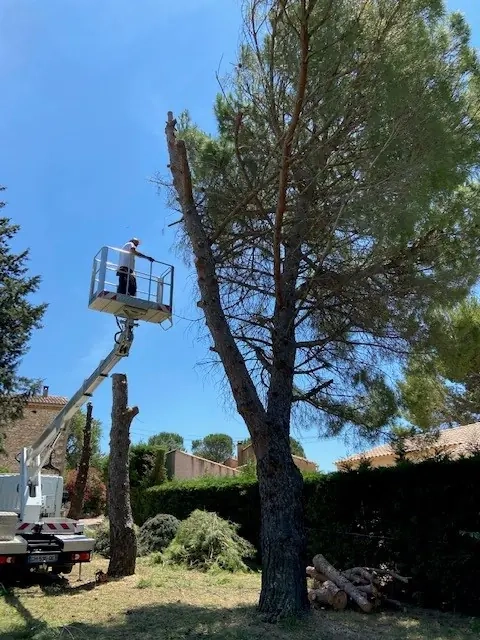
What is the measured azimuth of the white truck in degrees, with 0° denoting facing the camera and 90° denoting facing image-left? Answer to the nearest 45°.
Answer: approximately 180°

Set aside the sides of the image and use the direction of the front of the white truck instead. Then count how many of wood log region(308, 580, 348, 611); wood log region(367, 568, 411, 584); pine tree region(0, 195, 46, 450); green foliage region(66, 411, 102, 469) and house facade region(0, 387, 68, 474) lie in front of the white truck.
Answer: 3

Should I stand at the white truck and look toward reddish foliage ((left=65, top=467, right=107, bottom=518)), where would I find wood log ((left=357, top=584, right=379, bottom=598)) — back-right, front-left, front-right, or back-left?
back-right

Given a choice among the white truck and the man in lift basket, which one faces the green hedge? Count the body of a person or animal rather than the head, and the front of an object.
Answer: the man in lift basket

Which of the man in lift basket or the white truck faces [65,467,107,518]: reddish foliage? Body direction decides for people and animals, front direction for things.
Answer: the white truck

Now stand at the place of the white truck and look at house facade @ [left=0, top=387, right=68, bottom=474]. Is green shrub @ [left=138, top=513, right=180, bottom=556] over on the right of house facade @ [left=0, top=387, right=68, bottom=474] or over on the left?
right

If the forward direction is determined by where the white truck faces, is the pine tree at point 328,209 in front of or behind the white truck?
behind

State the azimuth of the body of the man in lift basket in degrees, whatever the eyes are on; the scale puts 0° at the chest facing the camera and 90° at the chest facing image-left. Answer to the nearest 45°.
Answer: approximately 270°

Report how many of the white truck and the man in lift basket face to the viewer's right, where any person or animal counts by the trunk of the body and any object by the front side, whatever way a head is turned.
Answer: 1

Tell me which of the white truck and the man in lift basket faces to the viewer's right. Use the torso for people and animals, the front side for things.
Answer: the man in lift basket

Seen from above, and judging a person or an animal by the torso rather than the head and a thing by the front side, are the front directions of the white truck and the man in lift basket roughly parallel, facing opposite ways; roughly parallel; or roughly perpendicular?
roughly perpendicular

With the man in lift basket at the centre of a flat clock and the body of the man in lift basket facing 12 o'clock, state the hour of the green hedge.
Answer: The green hedge is roughly at 12 o'clock from the man in lift basket.
